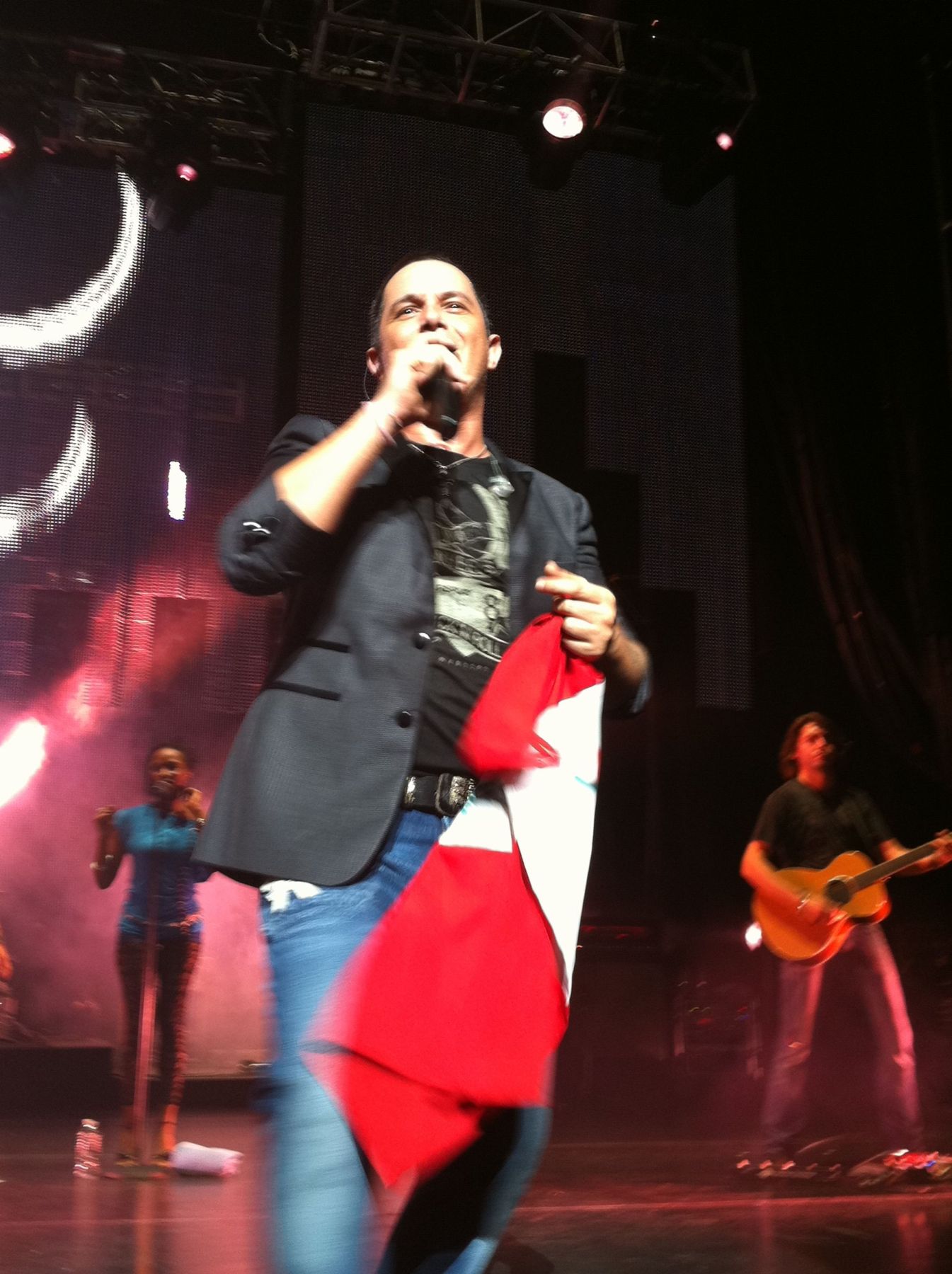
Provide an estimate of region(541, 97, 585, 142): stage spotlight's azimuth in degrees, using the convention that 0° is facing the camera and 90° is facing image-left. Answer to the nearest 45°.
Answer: approximately 0°

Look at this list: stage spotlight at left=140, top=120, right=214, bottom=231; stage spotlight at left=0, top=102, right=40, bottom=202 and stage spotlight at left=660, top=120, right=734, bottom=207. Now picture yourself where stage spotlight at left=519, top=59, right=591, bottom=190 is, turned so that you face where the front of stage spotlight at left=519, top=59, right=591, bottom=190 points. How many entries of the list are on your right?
2

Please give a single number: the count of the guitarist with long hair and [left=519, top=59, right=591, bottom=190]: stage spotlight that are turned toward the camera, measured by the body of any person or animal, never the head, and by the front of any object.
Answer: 2
